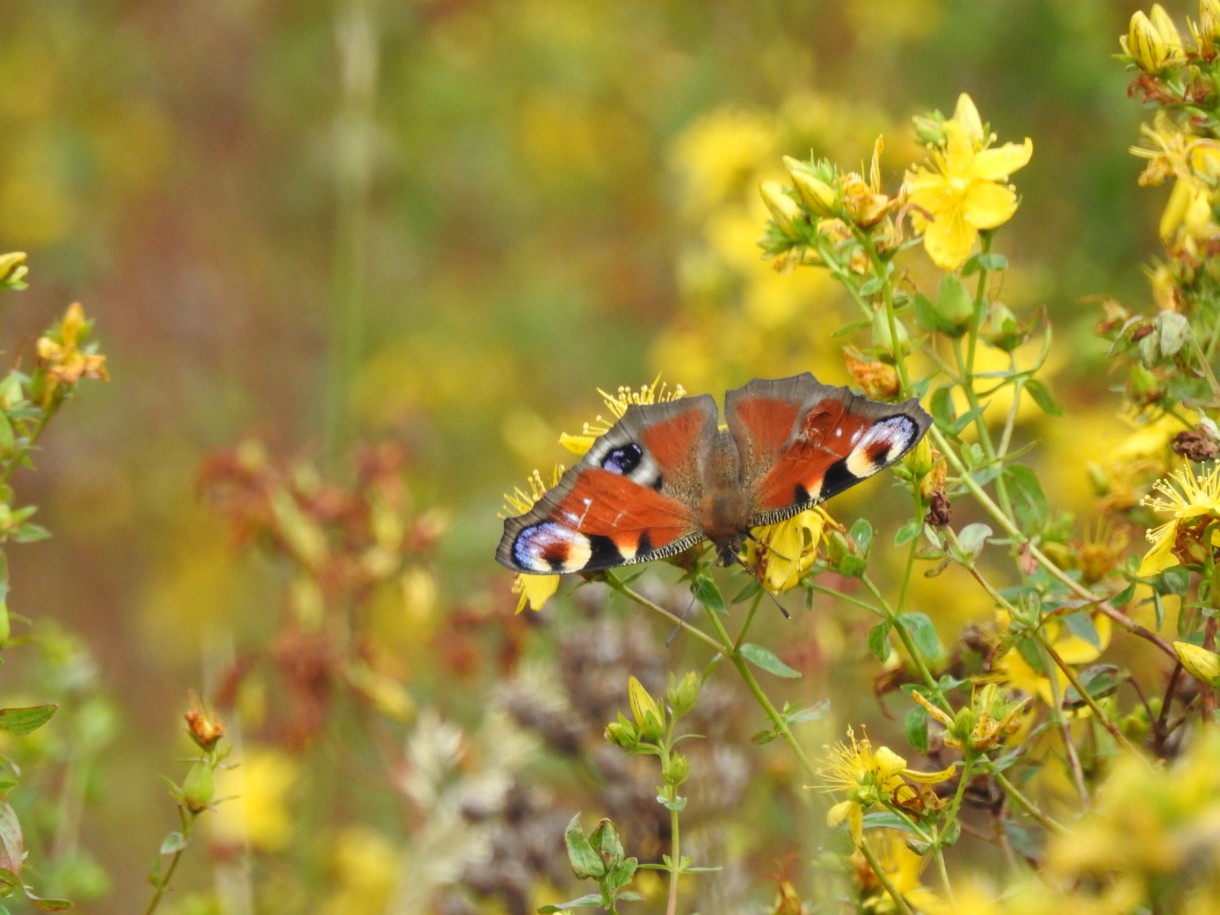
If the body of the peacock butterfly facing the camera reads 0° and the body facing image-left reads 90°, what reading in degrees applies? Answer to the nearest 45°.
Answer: approximately 0°
